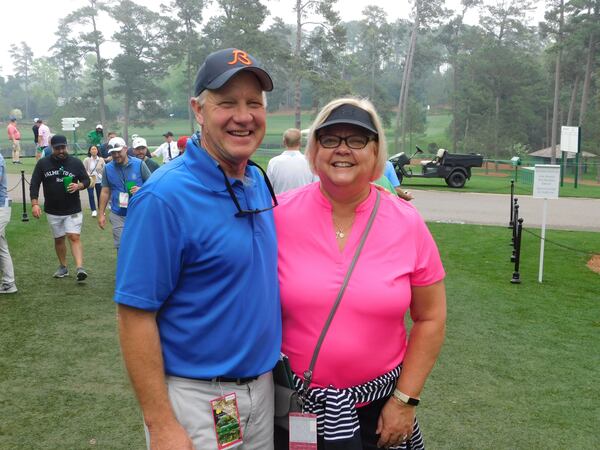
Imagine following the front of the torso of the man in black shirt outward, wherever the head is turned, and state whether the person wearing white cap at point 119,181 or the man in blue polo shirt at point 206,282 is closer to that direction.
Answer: the man in blue polo shirt

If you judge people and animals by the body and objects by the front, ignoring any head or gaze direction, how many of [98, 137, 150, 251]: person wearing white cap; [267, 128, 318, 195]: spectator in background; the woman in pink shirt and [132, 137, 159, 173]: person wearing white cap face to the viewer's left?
0

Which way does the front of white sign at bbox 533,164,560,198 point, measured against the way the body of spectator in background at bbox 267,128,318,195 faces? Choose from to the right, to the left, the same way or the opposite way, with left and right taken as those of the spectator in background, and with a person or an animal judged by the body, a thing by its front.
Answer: the opposite way

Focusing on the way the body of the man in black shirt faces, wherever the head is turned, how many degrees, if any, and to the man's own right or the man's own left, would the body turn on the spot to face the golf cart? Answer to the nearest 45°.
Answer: approximately 135° to the man's own left

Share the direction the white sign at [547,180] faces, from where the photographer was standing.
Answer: facing the viewer

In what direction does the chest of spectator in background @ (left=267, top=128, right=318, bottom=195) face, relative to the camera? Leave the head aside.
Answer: away from the camera

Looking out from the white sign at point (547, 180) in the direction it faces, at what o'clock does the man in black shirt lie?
The man in black shirt is roughly at 2 o'clock from the white sign.

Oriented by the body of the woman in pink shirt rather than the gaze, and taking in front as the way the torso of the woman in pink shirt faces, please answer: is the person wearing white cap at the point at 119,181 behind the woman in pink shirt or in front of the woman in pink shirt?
behind

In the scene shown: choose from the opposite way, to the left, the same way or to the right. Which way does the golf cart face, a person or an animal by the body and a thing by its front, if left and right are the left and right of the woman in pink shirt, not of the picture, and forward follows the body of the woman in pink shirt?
to the right

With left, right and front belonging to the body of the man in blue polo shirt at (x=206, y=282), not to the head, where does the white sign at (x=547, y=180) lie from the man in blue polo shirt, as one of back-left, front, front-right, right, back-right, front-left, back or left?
left

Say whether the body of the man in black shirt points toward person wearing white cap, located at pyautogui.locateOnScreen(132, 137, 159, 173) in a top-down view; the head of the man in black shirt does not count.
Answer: no

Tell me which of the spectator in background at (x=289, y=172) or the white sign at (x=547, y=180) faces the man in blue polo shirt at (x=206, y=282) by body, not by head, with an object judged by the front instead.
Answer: the white sign

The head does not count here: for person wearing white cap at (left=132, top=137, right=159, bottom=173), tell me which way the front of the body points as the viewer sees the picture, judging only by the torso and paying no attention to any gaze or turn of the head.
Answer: toward the camera

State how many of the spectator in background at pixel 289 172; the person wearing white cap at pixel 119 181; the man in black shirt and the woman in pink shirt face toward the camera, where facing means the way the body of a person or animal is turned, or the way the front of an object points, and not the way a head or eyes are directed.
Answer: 3

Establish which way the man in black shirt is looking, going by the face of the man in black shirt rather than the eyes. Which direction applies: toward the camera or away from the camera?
toward the camera

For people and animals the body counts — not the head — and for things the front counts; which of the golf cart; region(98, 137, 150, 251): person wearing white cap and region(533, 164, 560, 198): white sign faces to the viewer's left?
the golf cart

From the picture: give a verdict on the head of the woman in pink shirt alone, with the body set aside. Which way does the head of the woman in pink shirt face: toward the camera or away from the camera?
toward the camera

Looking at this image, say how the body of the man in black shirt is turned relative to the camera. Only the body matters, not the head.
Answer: toward the camera

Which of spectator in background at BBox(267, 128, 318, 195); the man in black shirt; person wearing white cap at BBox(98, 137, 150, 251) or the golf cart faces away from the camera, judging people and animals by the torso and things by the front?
the spectator in background

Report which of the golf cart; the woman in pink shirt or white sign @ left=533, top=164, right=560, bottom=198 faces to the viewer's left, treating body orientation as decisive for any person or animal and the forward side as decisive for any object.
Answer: the golf cart
